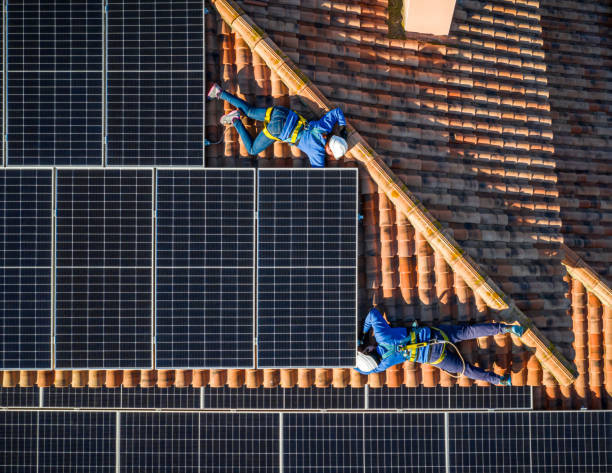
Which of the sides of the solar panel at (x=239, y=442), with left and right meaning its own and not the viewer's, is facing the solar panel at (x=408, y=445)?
left

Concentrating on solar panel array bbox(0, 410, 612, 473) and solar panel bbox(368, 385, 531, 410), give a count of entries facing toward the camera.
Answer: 2

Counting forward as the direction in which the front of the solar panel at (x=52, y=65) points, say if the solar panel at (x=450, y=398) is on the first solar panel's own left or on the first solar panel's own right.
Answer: on the first solar panel's own left

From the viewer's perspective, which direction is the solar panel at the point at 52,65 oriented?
toward the camera

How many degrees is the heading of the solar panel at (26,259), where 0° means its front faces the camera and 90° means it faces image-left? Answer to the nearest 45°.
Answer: approximately 0°

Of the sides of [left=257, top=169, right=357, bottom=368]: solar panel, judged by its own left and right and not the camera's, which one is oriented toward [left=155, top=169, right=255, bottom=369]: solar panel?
right

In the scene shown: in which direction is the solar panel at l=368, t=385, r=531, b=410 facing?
toward the camera

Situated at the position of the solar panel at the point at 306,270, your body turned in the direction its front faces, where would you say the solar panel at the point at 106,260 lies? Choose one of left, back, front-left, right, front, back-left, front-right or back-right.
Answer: right

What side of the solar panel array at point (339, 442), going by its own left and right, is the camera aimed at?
front
